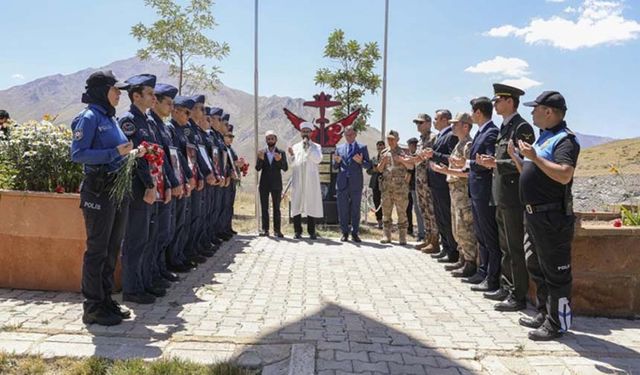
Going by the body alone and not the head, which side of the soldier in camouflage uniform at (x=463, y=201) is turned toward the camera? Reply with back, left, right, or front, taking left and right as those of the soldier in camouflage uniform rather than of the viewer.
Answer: left

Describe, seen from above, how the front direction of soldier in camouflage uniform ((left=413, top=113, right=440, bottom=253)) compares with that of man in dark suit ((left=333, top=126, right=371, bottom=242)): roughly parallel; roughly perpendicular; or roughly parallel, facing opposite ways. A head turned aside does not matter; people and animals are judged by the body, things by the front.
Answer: roughly perpendicular

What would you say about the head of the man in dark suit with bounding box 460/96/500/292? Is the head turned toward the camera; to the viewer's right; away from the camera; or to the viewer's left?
to the viewer's left

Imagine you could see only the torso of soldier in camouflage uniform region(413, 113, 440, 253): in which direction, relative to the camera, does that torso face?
to the viewer's left

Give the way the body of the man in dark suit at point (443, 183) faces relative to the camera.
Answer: to the viewer's left

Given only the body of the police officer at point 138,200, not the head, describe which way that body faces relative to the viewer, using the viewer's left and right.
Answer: facing to the right of the viewer

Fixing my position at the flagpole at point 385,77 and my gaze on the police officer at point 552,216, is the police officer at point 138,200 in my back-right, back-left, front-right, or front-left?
front-right

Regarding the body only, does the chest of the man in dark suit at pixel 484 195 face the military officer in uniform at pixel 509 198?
no

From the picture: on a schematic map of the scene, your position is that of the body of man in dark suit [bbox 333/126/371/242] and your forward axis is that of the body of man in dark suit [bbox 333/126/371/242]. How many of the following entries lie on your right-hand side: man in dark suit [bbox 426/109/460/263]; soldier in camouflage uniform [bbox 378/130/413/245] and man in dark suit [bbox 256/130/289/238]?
1

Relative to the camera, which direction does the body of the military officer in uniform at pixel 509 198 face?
to the viewer's left

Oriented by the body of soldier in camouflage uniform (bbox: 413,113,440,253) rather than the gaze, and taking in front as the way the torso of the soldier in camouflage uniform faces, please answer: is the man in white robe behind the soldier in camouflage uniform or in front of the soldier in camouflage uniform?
in front

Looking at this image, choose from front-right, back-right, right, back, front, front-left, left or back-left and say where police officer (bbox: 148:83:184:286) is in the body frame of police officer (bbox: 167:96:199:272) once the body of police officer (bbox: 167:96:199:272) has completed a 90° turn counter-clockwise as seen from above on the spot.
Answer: back

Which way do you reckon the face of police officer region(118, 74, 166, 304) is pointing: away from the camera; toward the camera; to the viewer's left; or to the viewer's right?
to the viewer's right

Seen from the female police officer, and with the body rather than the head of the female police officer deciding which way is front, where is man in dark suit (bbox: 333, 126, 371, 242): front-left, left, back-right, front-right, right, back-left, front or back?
front-left

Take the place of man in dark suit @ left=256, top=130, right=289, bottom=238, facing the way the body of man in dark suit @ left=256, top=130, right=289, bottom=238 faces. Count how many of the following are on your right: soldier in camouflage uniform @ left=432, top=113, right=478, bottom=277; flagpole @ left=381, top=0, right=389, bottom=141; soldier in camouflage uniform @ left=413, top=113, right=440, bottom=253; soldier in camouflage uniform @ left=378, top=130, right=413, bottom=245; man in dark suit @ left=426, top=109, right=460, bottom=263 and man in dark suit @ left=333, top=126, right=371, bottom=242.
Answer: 0

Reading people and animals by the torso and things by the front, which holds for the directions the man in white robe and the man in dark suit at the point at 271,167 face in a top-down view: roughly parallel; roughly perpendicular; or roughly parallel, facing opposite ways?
roughly parallel

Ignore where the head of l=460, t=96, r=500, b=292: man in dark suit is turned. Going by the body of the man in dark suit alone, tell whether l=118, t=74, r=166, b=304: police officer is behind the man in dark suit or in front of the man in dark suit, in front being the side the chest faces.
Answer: in front

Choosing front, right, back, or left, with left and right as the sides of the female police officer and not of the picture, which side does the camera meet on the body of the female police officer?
right

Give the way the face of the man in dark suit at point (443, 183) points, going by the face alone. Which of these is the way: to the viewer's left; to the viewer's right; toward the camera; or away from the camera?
to the viewer's left

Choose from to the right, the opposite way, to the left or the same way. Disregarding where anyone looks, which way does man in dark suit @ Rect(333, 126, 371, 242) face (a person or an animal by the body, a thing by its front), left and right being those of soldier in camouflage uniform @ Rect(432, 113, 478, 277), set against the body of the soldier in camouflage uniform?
to the left

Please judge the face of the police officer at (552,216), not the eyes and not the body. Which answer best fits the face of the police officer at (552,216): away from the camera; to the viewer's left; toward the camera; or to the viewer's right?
to the viewer's left
